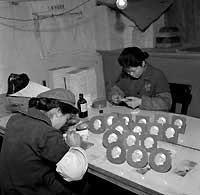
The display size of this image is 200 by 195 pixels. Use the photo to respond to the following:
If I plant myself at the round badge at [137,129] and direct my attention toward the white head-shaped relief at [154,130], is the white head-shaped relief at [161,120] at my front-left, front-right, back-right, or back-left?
front-left

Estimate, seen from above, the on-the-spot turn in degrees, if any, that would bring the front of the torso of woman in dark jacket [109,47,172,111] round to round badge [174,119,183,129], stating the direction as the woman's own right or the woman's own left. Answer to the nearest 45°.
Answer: approximately 90° to the woman's own left

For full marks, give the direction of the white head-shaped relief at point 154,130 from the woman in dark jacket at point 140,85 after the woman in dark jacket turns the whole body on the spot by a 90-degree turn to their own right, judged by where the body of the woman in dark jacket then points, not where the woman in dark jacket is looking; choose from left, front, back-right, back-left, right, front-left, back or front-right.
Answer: back-left

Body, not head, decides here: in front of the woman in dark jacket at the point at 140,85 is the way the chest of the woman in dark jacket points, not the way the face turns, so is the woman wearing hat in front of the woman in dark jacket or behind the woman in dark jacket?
in front

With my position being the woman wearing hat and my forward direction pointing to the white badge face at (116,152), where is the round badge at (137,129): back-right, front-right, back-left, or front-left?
front-left

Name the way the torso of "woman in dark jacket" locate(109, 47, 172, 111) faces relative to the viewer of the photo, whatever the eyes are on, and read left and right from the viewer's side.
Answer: facing the viewer and to the left of the viewer

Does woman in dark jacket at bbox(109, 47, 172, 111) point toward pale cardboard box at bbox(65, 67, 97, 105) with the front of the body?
no

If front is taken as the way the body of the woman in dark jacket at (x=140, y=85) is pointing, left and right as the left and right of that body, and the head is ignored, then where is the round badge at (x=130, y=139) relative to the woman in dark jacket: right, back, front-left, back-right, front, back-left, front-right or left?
front-left

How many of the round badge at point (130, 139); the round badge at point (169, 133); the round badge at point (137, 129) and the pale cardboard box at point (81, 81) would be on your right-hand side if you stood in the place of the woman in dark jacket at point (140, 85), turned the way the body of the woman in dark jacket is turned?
1

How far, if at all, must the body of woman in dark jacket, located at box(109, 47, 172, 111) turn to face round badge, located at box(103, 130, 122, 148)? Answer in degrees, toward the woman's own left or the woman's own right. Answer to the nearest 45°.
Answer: approximately 45° to the woman's own left

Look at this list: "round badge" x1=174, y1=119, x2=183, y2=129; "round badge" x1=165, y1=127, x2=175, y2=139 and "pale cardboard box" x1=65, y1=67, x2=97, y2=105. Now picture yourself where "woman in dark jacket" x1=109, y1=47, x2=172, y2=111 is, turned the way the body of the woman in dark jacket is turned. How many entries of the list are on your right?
1

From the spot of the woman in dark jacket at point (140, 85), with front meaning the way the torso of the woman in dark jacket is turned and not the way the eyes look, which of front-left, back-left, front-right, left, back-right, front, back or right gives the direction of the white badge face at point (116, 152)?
front-left

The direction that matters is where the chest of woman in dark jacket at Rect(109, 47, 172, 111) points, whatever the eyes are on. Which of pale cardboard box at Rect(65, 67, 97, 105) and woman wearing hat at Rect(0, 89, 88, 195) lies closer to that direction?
the woman wearing hat

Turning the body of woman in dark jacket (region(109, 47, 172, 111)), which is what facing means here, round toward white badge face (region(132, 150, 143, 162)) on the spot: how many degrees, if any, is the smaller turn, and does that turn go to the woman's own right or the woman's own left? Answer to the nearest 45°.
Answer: approximately 45° to the woman's own left

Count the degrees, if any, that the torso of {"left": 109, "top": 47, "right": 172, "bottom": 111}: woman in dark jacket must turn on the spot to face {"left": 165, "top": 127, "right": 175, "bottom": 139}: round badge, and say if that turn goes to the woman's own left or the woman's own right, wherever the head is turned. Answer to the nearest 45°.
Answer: approximately 45° to the woman's own left

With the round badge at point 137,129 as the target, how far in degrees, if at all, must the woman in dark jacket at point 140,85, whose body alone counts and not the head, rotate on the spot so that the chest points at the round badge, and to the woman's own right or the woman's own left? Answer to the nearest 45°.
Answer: approximately 45° to the woman's own left

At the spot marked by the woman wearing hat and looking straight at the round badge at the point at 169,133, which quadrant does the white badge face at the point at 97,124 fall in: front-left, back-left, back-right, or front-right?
front-left
